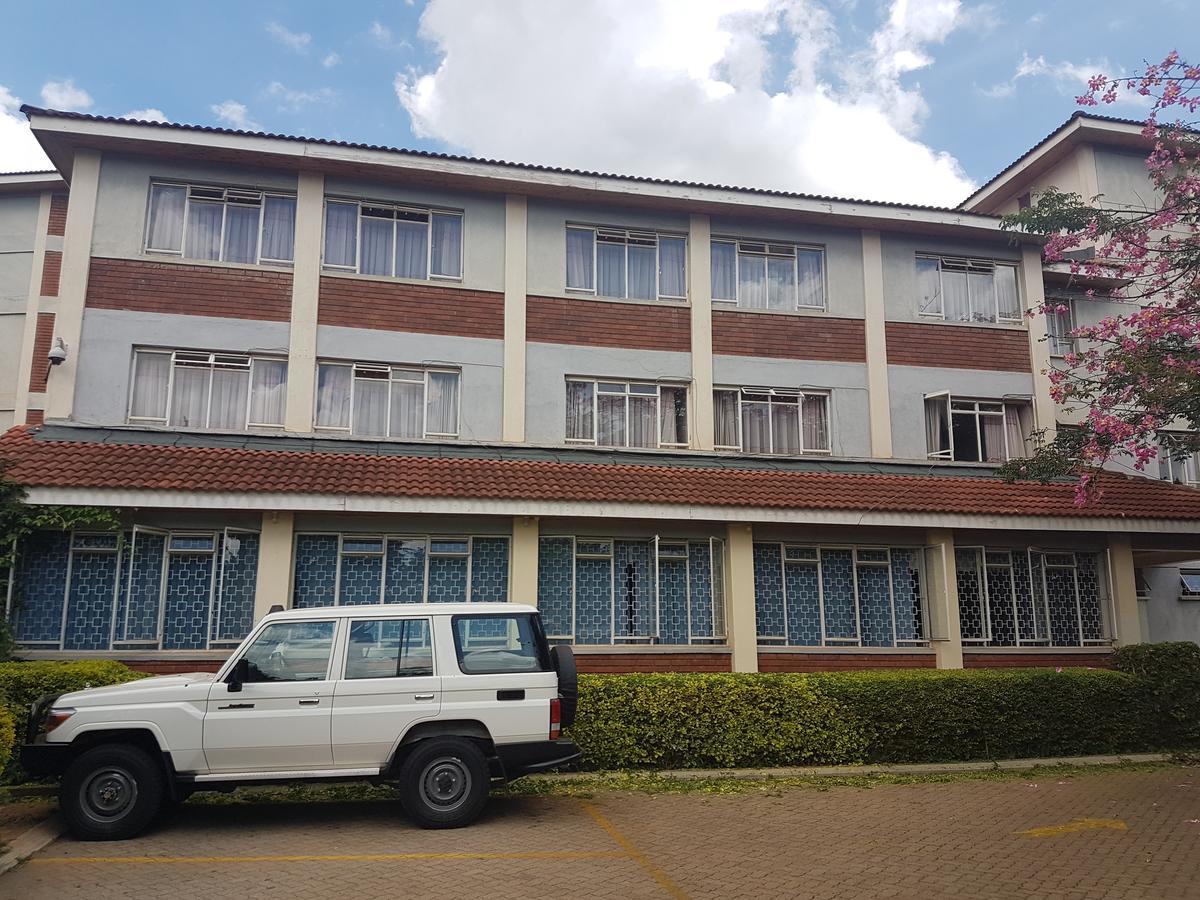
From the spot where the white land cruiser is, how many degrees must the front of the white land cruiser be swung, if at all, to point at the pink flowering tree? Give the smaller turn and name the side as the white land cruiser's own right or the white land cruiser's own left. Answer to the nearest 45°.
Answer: approximately 180°

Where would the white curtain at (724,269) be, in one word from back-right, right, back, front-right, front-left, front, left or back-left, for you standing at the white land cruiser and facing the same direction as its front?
back-right

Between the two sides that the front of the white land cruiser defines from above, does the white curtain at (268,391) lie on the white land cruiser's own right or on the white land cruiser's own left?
on the white land cruiser's own right

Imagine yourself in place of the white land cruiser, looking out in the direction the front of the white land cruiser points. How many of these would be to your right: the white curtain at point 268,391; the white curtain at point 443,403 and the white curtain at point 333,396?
3

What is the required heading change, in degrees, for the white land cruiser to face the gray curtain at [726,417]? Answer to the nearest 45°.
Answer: approximately 135° to its right

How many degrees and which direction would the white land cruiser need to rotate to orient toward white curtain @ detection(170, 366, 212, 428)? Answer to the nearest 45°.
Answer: approximately 90° to its right

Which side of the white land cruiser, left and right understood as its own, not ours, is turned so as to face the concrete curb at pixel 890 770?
back

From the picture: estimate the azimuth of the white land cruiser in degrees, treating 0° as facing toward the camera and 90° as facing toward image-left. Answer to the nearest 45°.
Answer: approximately 90°

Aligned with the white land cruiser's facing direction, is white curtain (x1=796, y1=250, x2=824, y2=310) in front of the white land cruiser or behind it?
behind
